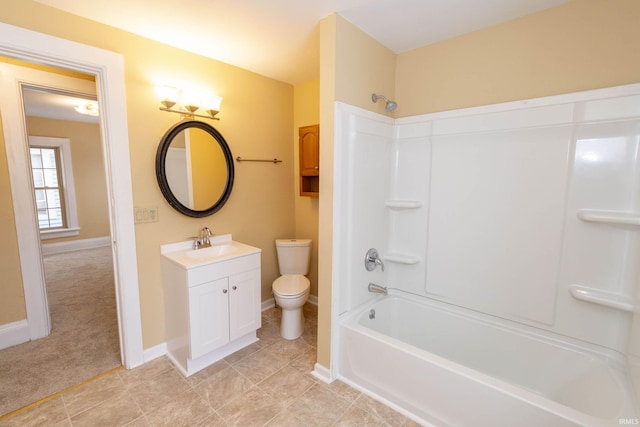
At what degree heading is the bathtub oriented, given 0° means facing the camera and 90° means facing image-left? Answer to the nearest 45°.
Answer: approximately 45°

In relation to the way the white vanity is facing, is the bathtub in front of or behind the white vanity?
in front

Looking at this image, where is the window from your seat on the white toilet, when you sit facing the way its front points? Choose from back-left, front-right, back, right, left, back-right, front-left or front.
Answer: back-right

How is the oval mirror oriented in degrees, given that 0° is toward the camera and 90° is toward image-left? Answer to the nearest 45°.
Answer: approximately 315°

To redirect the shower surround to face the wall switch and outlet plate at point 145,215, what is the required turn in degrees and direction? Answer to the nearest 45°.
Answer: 0° — it already faces it

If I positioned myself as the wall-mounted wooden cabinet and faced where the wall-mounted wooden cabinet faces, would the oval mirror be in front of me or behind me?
in front

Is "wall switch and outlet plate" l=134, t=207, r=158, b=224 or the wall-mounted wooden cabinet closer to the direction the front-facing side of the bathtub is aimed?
the wall switch and outlet plate

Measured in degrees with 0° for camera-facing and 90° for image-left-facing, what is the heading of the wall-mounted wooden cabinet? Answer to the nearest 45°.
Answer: approximately 45°
